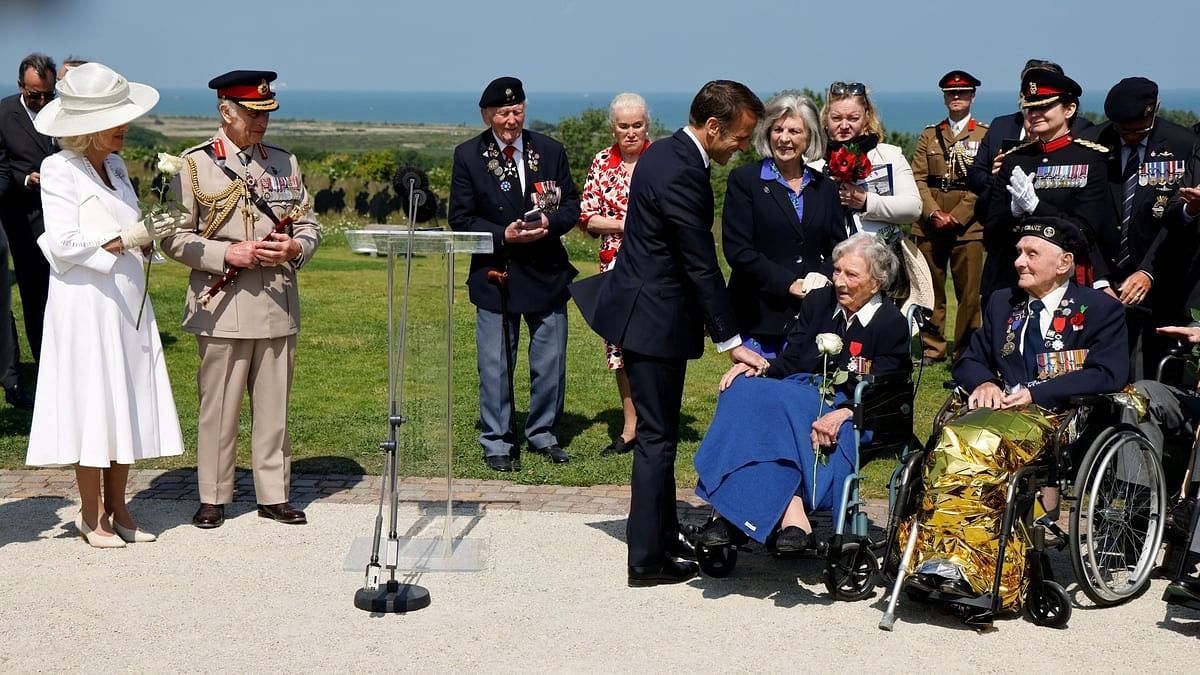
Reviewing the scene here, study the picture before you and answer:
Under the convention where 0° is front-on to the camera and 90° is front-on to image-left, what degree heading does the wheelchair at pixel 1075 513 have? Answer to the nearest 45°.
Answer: approximately 45°

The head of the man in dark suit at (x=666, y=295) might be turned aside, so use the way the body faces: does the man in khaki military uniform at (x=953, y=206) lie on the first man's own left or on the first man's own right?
on the first man's own left

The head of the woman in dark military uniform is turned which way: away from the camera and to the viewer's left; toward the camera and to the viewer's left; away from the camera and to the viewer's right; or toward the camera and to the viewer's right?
toward the camera and to the viewer's left

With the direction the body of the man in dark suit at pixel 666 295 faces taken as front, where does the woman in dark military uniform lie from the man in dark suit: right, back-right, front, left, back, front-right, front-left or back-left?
front-left

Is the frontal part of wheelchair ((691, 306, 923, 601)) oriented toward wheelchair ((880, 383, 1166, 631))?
no

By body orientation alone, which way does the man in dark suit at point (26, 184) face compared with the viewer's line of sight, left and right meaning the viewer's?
facing the viewer and to the right of the viewer

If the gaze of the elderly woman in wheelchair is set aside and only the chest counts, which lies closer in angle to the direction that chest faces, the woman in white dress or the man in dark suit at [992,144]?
the woman in white dress

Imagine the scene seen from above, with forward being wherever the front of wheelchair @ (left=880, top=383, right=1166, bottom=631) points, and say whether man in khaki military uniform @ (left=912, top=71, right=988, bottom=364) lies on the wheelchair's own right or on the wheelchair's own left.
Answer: on the wheelchair's own right

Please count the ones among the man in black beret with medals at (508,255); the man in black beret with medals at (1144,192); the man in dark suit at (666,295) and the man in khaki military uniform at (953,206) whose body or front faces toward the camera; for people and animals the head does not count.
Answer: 3

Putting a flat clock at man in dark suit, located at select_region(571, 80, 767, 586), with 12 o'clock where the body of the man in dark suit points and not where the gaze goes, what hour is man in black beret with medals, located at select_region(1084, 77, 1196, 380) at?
The man in black beret with medals is roughly at 11 o'clock from the man in dark suit.

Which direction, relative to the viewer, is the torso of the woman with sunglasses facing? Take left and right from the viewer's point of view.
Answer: facing the viewer and to the left of the viewer

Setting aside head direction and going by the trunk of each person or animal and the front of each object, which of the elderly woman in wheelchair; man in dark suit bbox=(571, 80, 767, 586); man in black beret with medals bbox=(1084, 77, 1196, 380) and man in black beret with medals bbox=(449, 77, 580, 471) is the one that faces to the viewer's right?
the man in dark suit

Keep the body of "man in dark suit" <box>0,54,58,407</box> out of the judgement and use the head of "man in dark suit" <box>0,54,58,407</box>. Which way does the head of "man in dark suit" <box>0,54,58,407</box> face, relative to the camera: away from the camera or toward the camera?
toward the camera

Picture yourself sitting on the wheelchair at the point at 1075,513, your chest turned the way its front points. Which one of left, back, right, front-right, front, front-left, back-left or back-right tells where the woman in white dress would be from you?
front-right

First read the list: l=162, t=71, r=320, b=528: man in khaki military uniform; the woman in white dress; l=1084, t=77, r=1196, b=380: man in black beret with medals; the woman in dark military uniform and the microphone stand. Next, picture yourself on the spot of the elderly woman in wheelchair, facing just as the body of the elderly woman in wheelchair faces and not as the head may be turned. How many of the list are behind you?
2

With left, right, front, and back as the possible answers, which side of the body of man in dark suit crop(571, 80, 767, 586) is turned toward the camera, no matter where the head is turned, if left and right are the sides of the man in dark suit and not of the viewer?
right

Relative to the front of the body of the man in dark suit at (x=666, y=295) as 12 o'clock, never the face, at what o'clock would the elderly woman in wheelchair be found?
The elderly woman in wheelchair is roughly at 12 o'clock from the man in dark suit.

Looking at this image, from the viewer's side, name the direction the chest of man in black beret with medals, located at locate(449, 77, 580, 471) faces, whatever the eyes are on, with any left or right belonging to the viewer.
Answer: facing the viewer

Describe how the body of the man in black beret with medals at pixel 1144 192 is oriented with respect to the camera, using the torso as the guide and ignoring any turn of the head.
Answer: toward the camera

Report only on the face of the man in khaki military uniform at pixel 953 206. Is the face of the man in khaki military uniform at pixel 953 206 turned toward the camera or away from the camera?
toward the camera
